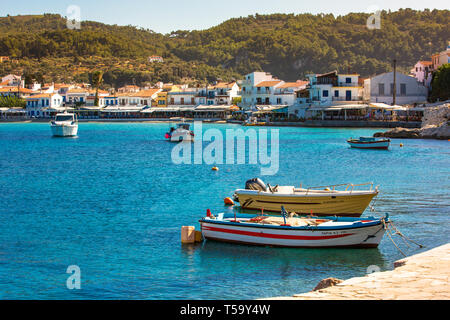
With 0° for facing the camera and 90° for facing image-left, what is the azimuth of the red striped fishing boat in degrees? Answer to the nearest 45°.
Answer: approximately 270°

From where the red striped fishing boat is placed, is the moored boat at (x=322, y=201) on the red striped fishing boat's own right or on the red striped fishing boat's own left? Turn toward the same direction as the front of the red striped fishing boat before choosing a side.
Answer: on the red striped fishing boat's own left

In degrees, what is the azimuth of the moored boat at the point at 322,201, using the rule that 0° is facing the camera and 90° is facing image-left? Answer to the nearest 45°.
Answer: approximately 270°

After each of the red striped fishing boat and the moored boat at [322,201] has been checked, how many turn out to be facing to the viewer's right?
2

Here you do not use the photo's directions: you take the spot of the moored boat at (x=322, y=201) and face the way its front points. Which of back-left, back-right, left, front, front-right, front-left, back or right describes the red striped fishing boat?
right
